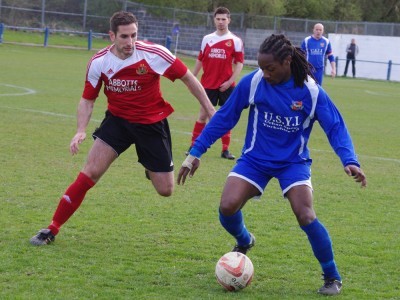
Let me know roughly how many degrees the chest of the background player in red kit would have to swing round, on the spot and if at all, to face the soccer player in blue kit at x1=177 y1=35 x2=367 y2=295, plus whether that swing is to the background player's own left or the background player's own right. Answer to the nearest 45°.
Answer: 0° — they already face them

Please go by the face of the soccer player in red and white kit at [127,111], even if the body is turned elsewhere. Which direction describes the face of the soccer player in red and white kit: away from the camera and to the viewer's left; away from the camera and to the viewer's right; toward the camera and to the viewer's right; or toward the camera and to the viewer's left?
toward the camera and to the viewer's right

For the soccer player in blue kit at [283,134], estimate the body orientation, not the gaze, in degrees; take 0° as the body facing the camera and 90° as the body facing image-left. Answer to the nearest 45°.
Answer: approximately 0°

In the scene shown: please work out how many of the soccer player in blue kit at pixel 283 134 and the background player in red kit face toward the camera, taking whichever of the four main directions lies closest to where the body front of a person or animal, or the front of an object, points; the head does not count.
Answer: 2

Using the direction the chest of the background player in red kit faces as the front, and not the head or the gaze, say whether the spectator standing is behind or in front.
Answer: behind

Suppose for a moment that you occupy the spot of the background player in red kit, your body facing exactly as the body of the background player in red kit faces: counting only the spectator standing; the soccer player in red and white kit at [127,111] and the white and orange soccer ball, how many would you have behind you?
1

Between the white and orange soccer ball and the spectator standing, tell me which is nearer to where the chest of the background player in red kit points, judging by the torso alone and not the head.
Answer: the white and orange soccer ball

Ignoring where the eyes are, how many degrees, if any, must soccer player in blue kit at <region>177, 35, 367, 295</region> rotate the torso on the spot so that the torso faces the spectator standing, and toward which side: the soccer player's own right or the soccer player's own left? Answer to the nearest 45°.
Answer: approximately 180°

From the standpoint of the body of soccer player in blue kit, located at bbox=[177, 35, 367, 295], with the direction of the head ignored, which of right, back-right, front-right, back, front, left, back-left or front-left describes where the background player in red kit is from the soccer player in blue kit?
back

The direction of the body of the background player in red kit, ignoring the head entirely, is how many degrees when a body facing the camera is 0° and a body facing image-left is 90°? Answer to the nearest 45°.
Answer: approximately 0°

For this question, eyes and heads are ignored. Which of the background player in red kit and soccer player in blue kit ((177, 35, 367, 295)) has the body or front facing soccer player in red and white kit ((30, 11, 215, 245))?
the background player in red kit
